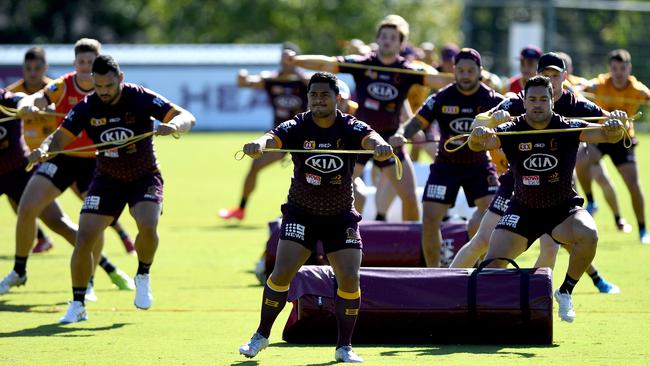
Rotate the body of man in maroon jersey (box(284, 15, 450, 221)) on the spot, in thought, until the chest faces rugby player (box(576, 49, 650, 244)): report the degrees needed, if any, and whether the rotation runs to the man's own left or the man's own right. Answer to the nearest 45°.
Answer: approximately 135° to the man's own left

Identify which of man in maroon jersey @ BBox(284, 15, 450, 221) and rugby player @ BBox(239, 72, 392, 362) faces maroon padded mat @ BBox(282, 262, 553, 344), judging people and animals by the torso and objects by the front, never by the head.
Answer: the man in maroon jersey

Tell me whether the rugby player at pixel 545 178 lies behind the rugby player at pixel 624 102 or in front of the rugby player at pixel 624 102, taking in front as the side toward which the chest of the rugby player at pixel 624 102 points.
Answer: in front

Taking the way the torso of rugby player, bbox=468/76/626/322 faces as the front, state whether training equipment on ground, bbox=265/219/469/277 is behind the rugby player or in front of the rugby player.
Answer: behind

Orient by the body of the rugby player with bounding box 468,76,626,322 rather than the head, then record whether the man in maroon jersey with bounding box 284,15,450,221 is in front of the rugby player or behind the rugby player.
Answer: behind

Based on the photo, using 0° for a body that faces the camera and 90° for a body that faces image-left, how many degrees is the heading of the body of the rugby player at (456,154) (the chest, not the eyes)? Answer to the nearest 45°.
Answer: approximately 0°

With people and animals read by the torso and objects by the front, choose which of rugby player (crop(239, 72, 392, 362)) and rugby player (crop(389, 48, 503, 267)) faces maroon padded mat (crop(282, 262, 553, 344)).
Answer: rugby player (crop(389, 48, 503, 267))

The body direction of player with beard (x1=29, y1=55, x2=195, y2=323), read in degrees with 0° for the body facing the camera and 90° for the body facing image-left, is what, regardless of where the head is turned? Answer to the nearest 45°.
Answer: approximately 0°
